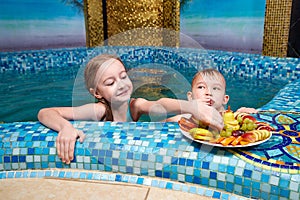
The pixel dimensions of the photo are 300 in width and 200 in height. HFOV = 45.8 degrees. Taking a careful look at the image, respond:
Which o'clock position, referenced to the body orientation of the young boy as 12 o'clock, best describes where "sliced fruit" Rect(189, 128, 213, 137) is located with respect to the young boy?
The sliced fruit is roughly at 12 o'clock from the young boy.

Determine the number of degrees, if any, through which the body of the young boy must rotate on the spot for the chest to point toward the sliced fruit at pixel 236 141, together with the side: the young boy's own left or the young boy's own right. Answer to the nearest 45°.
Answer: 0° — they already face it

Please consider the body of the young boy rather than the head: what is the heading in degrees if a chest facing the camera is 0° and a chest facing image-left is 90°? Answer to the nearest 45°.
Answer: approximately 0°

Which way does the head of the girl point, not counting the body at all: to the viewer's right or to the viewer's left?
to the viewer's right

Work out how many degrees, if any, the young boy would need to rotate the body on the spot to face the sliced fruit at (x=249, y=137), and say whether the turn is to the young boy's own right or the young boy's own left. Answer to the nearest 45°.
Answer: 0° — they already face it

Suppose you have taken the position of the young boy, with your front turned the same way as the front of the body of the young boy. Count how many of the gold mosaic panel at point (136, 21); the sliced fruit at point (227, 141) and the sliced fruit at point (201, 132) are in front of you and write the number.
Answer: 2

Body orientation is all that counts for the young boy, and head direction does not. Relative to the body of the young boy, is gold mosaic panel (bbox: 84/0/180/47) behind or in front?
behind

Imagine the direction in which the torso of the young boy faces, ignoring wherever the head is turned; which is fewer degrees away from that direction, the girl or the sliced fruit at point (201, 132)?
the sliced fruit

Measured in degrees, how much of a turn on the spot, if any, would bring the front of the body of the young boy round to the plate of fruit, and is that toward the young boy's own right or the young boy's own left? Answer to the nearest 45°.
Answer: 0° — they already face it
